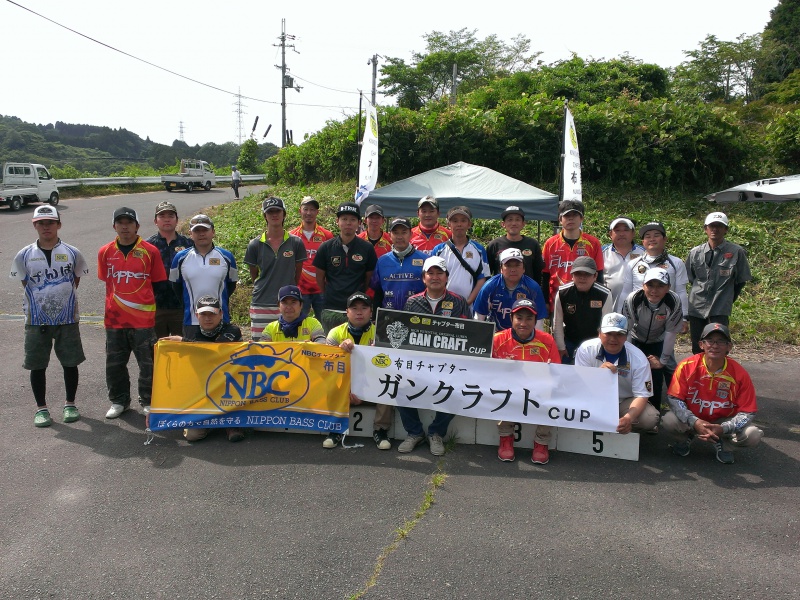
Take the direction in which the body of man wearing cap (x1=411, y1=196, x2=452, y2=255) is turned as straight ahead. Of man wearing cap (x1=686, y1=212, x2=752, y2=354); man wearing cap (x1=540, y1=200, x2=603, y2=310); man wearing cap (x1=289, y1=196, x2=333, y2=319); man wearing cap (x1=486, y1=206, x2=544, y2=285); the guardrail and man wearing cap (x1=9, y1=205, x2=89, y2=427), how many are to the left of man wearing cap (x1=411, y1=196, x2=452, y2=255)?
3

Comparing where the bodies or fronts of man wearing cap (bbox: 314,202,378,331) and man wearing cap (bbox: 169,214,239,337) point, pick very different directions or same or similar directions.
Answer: same or similar directions

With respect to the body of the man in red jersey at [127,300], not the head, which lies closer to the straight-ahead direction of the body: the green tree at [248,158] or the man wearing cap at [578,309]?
the man wearing cap

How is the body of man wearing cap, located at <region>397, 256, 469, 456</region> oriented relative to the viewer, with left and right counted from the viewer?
facing the viewer

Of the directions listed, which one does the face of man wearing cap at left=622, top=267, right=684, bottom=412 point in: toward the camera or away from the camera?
toward the camera

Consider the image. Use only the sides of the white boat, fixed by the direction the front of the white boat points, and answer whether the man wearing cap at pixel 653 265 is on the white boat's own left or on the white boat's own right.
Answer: on the white boat's own left

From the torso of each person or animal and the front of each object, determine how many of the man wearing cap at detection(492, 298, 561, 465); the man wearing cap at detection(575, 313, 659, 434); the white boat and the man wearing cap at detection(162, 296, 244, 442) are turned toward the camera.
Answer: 3

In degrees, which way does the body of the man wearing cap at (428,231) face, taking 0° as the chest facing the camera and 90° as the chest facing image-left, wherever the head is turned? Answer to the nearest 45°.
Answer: approximately 0°

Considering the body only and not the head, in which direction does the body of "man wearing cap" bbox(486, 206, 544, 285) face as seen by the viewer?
toward the camera

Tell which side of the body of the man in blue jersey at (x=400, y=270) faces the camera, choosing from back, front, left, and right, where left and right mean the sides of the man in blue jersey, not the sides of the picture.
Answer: front

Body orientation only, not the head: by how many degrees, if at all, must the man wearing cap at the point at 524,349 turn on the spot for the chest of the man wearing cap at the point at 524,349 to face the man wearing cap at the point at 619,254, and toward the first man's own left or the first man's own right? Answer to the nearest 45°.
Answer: approximately 135° to the first man's own left

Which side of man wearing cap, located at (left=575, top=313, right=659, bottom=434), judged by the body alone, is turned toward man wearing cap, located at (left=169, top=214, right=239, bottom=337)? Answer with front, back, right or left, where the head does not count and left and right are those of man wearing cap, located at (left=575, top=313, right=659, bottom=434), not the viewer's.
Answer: right

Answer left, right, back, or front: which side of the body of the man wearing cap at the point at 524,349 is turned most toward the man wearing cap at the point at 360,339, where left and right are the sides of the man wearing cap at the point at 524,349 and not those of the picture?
right

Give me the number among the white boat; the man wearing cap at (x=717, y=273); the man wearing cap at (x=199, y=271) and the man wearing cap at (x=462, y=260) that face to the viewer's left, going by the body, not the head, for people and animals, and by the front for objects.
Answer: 1

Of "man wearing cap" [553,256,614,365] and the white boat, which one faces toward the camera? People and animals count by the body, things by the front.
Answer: the man wearing cap

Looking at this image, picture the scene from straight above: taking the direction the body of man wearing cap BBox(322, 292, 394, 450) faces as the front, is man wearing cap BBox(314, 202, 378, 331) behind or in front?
behind
